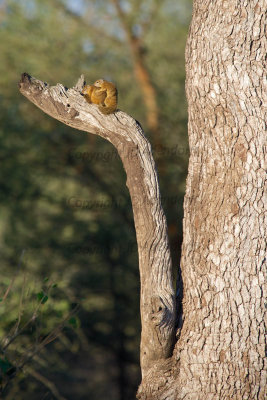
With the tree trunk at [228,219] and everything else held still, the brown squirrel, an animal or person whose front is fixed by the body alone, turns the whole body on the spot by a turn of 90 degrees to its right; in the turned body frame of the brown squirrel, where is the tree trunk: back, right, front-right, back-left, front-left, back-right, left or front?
right

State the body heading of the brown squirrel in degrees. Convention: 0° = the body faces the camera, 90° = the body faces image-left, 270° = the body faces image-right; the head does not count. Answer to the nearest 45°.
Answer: approximately 90°
